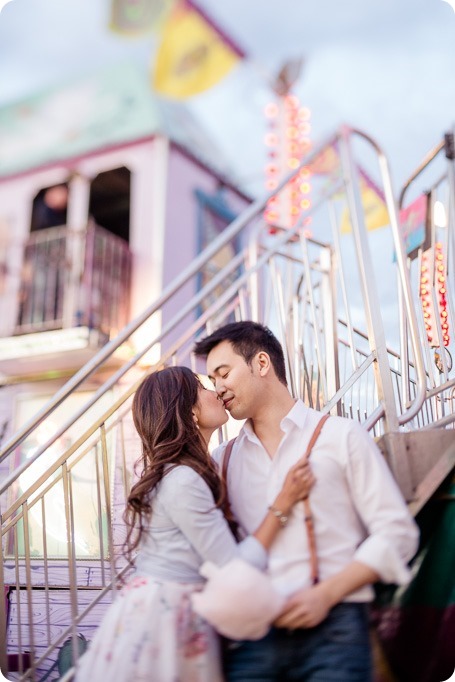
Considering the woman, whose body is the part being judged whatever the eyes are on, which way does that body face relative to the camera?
to the viewer's right

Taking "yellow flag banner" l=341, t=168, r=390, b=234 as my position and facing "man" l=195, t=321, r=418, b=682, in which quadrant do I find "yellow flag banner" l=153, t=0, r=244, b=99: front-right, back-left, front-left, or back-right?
front-right

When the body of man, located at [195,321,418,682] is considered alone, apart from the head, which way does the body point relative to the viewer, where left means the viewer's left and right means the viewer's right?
facing the viewer and to the left of the viewer

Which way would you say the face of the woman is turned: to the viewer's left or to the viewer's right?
to the viewer's right

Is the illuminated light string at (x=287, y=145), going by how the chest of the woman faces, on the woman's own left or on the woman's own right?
on the woman's own left

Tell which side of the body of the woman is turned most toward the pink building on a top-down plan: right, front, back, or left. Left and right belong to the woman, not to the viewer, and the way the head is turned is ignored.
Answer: left

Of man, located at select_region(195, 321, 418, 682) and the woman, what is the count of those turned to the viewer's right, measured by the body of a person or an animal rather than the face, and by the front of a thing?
1

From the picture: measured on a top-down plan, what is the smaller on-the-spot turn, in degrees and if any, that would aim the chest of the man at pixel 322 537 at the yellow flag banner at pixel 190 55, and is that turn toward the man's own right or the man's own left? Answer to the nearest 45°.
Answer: approximately 135° to the man's own right

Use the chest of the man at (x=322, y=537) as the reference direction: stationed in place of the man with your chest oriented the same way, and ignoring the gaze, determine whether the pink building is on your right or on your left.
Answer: on your right
